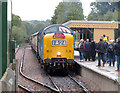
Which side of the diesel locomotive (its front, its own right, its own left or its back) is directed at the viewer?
front

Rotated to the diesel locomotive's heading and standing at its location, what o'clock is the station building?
The station building is roughly at 7 o'clock from the diesel locomotive.
